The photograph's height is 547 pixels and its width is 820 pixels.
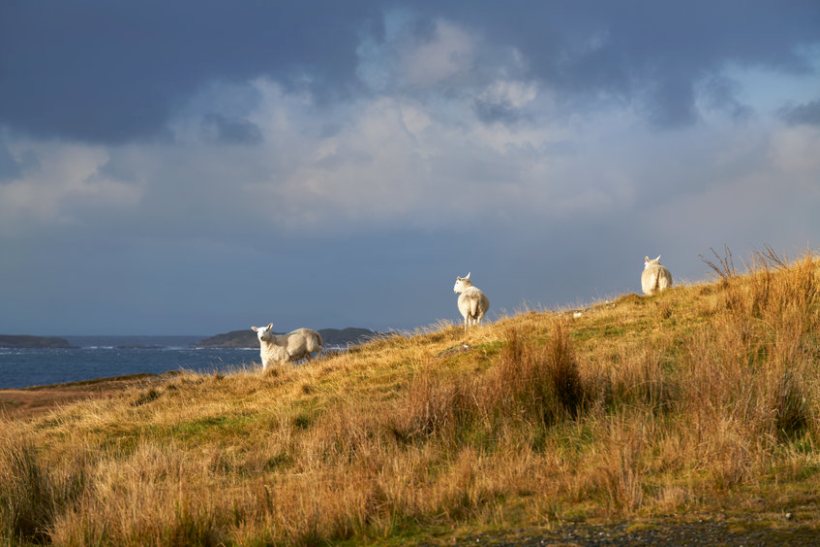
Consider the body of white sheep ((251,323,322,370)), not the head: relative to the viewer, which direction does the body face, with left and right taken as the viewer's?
facing the viewer and to the left of the viewer

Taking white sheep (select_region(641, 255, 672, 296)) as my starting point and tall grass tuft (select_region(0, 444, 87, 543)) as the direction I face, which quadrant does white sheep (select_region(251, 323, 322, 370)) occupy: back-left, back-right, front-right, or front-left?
front-right

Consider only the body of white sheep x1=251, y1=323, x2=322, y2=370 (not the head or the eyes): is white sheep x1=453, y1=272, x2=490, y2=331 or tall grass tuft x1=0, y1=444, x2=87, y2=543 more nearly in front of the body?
the tall grass tuft

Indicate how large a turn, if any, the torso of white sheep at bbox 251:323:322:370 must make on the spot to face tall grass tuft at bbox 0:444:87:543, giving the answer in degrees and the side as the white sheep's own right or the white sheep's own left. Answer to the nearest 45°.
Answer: approximately 45° to the white sheep's own left
